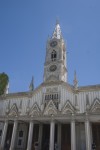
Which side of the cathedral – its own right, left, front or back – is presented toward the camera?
front
